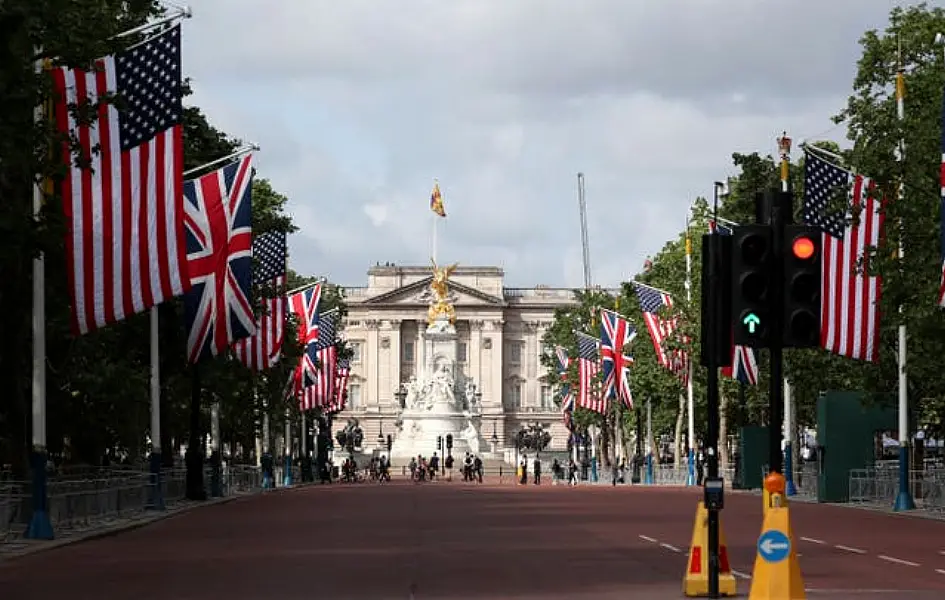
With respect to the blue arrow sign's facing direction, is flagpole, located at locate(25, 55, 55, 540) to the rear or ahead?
to the rear

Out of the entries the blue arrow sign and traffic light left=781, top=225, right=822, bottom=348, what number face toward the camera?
2

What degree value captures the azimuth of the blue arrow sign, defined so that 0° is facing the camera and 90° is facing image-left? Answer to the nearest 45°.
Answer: approximately 0°
